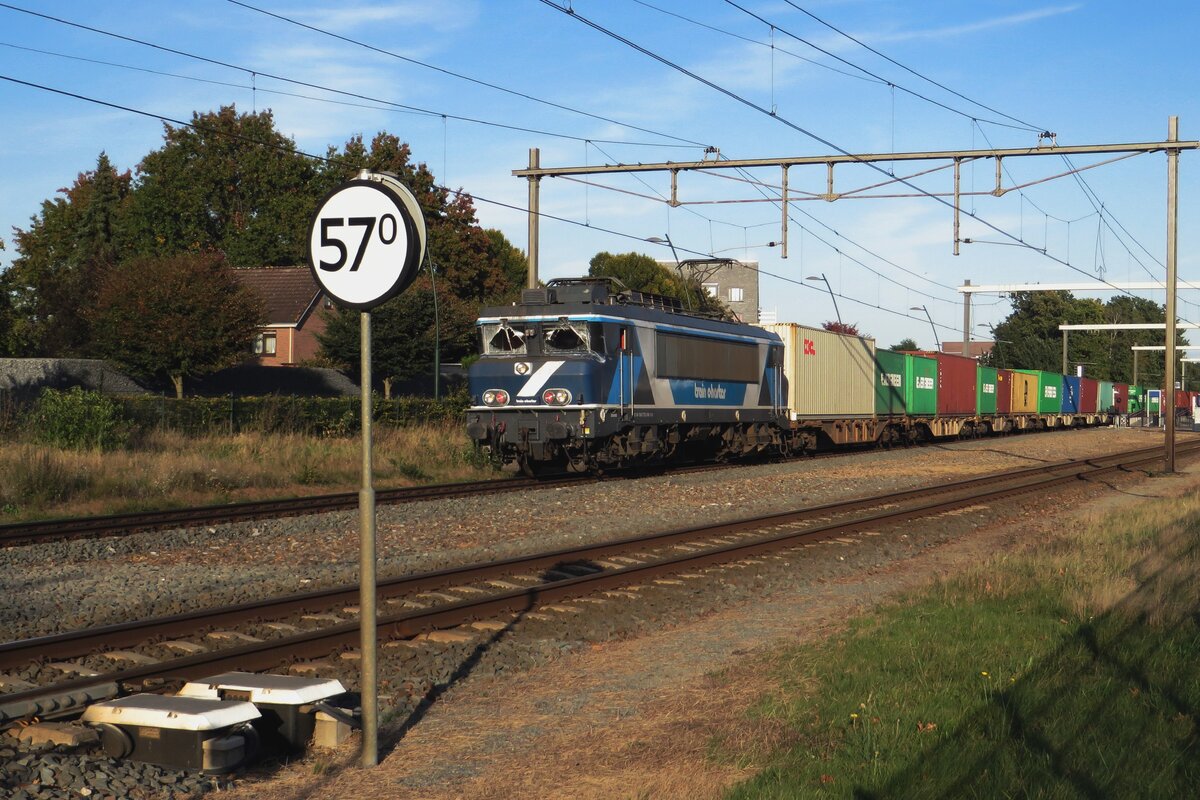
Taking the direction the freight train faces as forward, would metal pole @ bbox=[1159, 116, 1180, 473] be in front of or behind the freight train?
behind

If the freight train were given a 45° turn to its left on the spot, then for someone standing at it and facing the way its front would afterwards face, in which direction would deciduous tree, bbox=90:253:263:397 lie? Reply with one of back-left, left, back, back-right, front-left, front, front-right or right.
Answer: back-right

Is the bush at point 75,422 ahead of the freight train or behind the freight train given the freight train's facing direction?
ahead

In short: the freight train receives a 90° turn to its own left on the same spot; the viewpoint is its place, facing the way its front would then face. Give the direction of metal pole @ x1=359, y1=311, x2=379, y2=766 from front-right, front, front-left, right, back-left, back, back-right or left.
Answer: front-right

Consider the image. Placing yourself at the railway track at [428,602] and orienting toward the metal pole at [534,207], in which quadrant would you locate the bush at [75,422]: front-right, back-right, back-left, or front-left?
front-left

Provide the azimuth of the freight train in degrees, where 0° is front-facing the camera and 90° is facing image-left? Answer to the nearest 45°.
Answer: approximately 45°

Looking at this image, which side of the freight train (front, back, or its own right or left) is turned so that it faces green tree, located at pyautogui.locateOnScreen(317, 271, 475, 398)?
right

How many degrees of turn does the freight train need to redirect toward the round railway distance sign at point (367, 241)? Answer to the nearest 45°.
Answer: approximately 45° to its left

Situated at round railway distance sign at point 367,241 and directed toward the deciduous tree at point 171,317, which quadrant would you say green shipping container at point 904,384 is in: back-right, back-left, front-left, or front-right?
front-right
